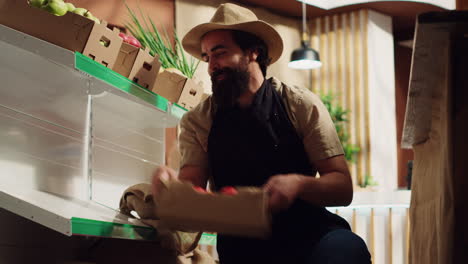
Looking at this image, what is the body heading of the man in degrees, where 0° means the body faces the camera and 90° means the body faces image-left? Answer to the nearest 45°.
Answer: approximately 45°

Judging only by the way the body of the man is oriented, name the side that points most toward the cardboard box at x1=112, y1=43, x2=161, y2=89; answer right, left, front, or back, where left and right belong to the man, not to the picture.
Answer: right

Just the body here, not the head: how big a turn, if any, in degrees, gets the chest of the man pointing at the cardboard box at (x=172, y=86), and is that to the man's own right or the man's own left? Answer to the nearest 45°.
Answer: approximately 90° to the man's own right

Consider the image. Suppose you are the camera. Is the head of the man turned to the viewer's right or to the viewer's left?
to the viewer's left

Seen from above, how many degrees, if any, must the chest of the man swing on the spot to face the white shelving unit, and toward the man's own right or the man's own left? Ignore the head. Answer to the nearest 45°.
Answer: approximately 45° to the man's own right
